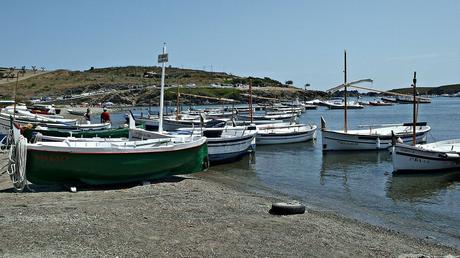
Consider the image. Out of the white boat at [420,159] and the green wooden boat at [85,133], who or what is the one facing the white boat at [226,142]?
the white boat at [420,159]

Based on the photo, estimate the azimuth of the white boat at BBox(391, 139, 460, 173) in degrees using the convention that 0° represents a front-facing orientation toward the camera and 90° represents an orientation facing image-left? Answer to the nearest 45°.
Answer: approximately 90°

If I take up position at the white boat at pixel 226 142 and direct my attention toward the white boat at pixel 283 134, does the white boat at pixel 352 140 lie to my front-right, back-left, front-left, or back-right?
front-right

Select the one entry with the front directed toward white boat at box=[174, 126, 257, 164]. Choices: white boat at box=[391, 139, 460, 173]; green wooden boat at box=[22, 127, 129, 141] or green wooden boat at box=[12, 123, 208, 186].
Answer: white boat at box=[391, 139, 460, 173]

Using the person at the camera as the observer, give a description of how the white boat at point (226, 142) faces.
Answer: facing to the left of the viewer
